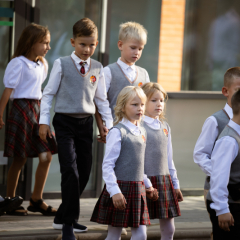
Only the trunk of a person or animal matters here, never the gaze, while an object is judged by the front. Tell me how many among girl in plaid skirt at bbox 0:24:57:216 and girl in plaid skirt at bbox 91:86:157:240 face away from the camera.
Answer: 0

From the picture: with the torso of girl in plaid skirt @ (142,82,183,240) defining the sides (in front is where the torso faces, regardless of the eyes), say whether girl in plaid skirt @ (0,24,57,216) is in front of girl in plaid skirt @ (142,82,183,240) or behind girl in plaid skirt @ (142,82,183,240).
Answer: behind

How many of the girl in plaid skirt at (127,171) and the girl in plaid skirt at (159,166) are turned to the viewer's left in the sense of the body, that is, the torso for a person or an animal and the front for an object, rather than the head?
0

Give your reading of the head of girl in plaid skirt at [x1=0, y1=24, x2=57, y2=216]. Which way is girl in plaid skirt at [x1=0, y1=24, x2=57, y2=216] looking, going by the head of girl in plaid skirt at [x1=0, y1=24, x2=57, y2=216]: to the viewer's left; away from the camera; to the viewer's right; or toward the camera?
to the viewer's right

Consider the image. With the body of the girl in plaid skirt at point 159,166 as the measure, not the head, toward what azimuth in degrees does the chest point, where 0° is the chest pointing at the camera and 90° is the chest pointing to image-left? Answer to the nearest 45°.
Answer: approximately 315°

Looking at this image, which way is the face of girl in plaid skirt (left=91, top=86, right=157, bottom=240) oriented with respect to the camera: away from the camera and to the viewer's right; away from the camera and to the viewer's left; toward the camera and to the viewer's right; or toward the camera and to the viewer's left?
toward the camera and to the viewer's right

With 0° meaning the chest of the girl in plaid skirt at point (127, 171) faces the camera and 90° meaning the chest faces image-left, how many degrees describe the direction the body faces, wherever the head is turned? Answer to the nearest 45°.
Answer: approximately 315°
